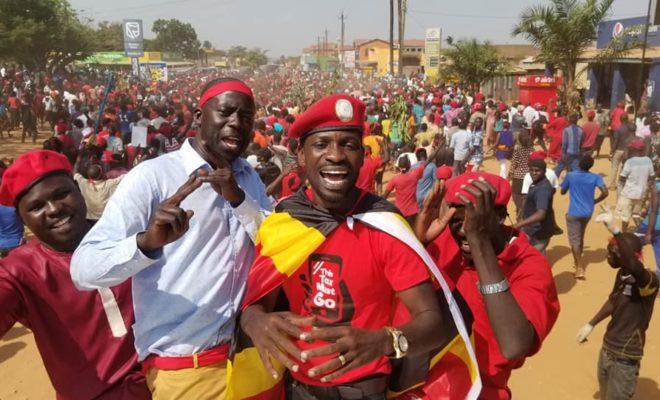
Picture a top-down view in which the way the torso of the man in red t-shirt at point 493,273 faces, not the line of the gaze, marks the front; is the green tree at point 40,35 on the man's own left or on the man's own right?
on the man's own right

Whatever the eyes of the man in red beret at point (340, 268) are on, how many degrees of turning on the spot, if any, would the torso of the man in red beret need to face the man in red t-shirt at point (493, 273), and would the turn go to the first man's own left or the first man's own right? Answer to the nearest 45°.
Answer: approximately 90° to the first man's own left

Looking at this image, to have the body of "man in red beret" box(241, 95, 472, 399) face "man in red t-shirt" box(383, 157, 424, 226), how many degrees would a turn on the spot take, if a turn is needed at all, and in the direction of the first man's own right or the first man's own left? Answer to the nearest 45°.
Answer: approximately 180°

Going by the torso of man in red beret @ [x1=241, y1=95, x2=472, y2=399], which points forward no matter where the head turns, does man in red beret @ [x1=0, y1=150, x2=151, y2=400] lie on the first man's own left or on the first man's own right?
on the first man's own right

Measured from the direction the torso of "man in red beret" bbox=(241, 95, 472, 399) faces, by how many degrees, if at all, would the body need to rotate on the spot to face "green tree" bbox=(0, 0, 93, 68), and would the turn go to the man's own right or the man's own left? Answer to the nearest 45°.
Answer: approximately 135° to the man's own right

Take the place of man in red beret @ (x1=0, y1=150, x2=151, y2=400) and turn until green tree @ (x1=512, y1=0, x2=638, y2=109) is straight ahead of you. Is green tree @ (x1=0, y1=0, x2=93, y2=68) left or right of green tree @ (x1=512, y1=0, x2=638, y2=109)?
left

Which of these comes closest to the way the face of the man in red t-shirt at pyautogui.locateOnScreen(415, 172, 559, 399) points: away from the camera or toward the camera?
toward the camera

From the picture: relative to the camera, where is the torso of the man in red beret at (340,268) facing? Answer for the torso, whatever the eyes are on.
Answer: toward the camera

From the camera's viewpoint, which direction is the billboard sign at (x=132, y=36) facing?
toward the camera

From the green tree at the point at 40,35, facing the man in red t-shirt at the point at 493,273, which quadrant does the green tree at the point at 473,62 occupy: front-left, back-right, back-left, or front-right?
front-left
